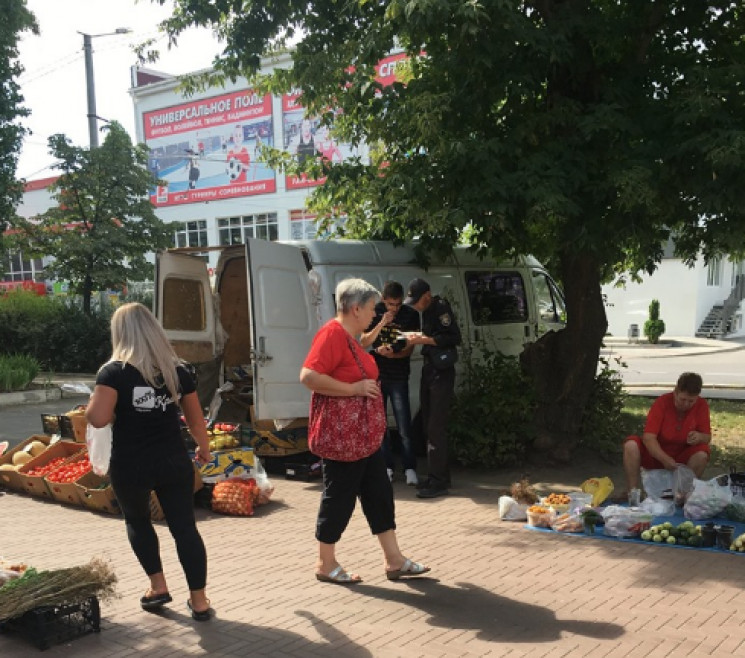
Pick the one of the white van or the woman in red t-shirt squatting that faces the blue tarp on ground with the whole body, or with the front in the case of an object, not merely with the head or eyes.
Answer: the woman in red t-shirt squatting

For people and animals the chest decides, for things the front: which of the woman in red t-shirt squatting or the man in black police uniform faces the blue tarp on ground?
the woman in red t-shirt squatting

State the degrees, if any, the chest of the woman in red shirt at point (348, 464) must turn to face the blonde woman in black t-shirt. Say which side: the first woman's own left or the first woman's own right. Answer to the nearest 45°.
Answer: approximately 135° to the first woman's own right

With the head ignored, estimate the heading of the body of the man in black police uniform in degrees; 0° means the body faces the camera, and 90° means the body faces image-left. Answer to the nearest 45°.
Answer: approximately 90°

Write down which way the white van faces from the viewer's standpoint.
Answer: facing away from the viewer and to the right of the viewer

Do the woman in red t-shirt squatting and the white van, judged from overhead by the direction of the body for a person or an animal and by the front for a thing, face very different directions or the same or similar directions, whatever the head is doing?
very different directions

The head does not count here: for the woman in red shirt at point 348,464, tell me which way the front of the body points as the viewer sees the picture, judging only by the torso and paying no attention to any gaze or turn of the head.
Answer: to the viewer's right

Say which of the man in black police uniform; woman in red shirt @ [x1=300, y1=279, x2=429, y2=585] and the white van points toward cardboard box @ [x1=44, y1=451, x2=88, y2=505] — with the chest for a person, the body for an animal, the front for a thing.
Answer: the man in black police uniform
